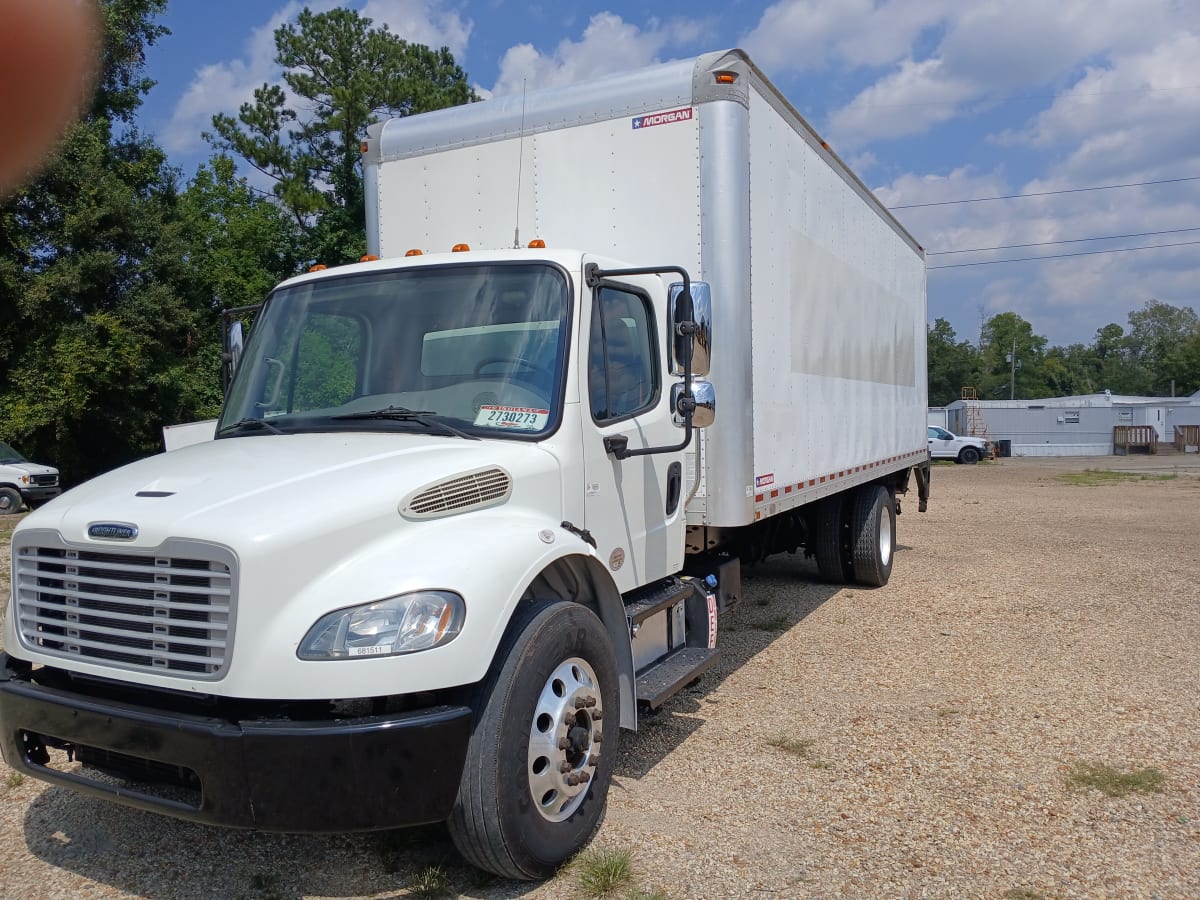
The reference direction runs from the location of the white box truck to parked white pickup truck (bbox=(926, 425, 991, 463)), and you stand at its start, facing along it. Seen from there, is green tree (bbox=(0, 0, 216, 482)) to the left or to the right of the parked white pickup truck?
left

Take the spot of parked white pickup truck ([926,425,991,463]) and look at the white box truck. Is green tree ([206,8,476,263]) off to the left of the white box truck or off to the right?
right

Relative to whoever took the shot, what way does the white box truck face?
facing the viewer and to the left of the viewer

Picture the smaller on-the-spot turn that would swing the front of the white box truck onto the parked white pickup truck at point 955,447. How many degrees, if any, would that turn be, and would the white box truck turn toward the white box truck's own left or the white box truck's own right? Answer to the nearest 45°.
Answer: approximately 180°

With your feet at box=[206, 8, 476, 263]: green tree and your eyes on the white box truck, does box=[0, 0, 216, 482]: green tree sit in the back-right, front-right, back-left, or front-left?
front-right

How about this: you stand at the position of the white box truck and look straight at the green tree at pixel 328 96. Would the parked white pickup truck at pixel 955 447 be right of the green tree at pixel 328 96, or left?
right
